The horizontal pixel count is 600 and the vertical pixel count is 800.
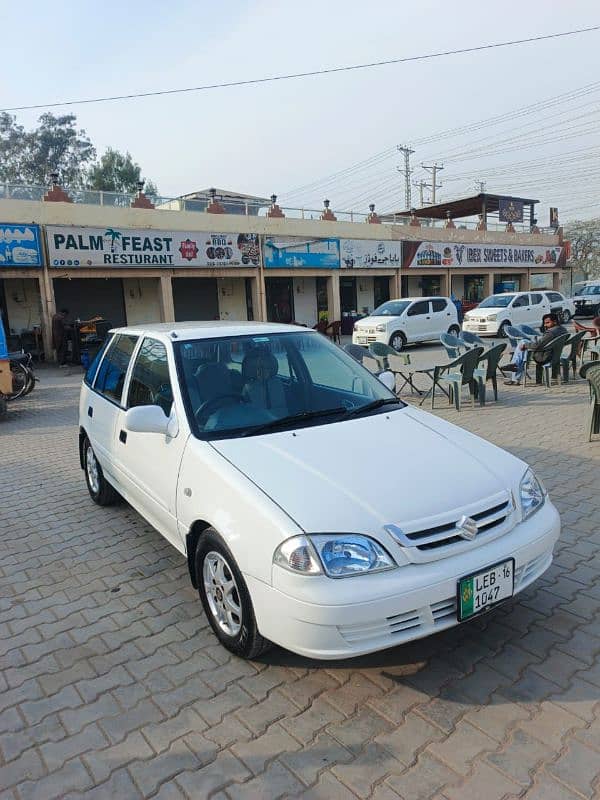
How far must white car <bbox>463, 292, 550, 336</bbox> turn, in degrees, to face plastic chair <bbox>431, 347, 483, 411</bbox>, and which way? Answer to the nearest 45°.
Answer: approximately 45° to its left

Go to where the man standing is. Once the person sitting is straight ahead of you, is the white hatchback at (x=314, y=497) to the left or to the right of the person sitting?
right

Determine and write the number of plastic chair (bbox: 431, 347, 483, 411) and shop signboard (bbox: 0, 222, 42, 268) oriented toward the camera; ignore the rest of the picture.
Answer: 1

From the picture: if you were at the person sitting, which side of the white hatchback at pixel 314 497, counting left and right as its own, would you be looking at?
left

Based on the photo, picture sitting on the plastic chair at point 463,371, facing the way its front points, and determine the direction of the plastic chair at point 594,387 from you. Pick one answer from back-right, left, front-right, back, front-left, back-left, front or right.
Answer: back

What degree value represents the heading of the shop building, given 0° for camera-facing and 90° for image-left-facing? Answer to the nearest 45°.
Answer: approximately 315°

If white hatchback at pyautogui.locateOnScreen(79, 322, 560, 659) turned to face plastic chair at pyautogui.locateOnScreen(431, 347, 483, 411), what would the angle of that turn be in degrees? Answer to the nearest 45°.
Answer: approximately 135° to its left

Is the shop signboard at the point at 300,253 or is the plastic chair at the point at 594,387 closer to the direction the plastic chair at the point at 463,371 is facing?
the shop signboard

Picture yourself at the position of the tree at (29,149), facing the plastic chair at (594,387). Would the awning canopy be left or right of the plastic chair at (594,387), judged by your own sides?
left

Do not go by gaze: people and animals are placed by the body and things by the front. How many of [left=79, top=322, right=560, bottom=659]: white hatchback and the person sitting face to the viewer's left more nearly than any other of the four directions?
1

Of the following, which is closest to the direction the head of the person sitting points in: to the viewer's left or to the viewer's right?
to the viewer's left
